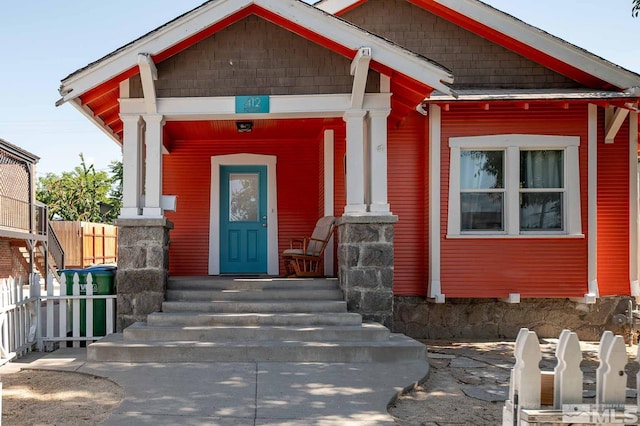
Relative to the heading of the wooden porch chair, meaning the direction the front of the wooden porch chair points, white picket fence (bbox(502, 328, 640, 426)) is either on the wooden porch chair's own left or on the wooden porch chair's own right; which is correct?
on the wooden porch chair's own left

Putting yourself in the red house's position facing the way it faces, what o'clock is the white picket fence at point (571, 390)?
The white picket fence is roughly at 12 o'clock from the red house.

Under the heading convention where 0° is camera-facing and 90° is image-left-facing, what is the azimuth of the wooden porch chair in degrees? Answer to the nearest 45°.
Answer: approximately 45°

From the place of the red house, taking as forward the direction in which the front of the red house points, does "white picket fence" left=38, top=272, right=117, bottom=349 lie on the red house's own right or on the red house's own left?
on the red house's own right

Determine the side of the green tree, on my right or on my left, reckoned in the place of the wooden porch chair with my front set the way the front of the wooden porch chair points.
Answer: on my right

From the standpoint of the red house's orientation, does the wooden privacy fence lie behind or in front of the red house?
behind

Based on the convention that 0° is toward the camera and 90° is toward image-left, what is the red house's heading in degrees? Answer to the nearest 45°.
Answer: approximately 0°

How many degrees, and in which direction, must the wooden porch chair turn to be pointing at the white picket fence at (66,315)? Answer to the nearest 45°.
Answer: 0° — it already faces it
